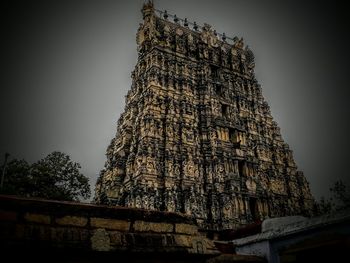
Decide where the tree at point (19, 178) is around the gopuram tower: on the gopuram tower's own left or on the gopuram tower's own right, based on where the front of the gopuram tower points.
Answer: on the gopuram tower's own right

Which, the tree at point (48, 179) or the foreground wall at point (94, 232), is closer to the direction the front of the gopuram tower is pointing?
the foreground wall

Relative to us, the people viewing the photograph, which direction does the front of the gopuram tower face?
facing the viewer and to the right of the viewer

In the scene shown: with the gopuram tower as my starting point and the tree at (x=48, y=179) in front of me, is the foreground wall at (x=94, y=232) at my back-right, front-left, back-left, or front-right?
front-left

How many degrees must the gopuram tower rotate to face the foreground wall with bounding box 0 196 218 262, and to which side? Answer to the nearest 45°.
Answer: approximately 45° to its right

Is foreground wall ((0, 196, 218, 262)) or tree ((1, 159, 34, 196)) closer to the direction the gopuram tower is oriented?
the foreground wall

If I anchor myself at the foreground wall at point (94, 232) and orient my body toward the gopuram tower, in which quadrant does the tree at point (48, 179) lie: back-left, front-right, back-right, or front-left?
front-left
